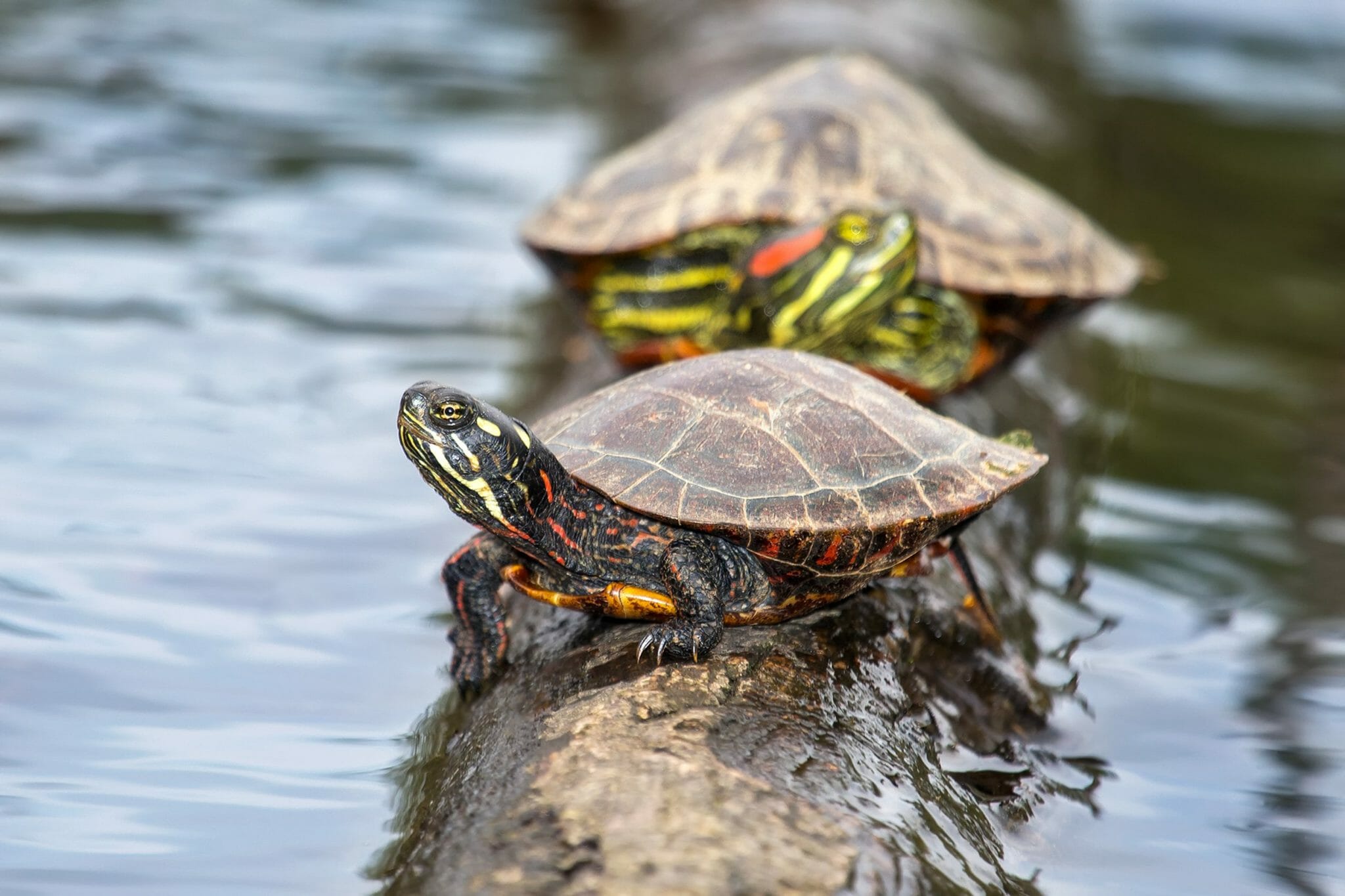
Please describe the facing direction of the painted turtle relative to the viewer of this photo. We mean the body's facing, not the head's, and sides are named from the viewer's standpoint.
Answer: facing the viewer and to the left of the viewer

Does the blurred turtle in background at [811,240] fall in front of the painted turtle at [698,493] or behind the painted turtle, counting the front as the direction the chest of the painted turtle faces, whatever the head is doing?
behind
